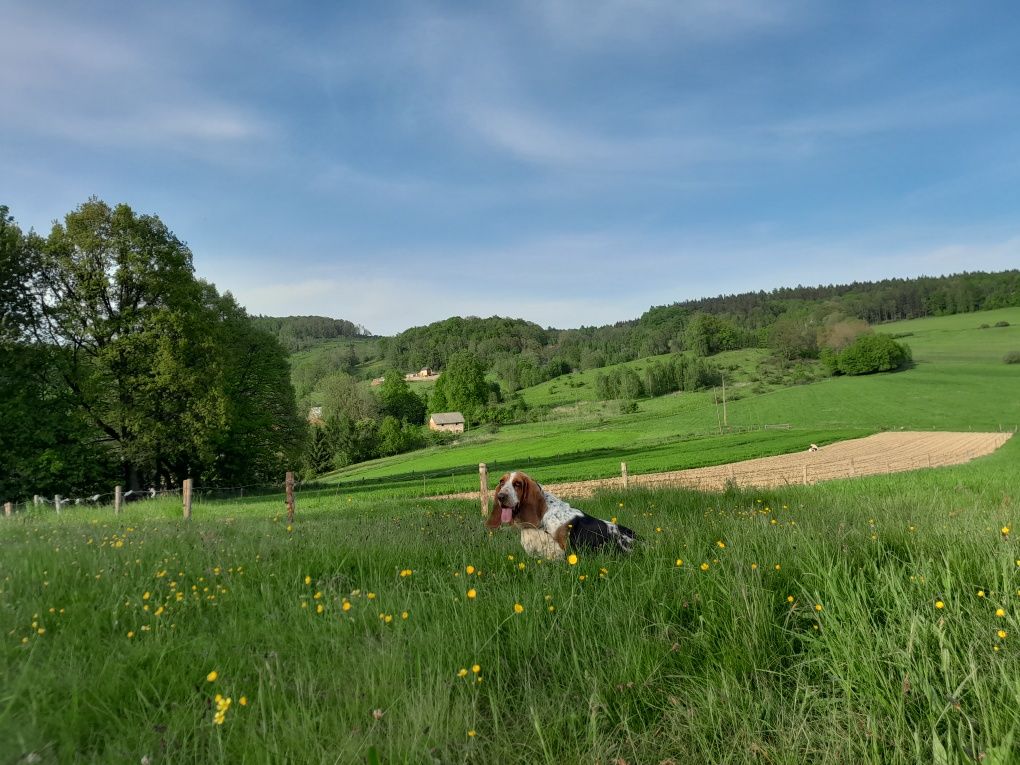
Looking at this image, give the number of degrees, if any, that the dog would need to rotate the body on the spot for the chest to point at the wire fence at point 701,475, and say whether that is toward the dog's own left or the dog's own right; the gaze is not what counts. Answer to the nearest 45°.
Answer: approximately 135° to the dog's own right

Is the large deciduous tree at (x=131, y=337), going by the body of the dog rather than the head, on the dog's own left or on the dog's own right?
on the dog's own right

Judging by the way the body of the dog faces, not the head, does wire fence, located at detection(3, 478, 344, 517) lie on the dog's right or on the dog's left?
on the dog's right

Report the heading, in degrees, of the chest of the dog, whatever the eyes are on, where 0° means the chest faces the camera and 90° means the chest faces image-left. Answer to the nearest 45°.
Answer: approximately 45°
